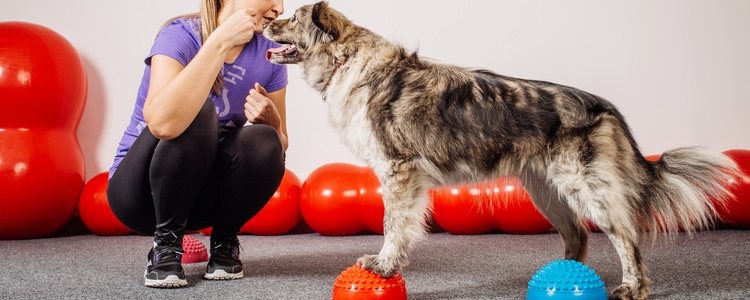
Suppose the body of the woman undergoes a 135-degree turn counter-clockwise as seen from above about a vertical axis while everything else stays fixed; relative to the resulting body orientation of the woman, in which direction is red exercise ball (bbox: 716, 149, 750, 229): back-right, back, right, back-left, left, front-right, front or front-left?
right

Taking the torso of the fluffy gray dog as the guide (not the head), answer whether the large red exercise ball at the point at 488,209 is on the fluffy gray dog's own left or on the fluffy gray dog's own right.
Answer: on the fluffy gray dog's own right

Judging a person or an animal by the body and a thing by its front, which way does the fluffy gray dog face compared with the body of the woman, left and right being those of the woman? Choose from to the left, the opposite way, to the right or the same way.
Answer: the opposite way

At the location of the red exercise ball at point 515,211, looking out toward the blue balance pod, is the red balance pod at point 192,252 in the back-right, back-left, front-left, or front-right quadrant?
front-right

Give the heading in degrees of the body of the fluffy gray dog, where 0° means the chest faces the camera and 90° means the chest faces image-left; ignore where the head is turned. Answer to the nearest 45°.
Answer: approximately 90°

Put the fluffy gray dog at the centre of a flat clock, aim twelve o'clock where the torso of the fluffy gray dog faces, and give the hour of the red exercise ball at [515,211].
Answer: The red exercise ball is roughly at 3 o'clock from the fluffy gray dog.

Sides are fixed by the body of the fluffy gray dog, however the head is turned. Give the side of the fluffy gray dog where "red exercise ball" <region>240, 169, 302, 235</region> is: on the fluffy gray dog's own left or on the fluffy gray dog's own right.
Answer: on the fluffy gray dog's own right

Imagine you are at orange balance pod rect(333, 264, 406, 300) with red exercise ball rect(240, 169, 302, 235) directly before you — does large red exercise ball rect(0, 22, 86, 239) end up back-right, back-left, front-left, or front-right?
front-left

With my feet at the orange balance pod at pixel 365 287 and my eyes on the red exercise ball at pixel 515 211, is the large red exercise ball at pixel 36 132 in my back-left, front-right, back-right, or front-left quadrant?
front-left

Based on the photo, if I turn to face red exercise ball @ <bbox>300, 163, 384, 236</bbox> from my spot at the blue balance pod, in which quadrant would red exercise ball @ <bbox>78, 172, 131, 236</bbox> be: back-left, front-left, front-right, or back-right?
front-left

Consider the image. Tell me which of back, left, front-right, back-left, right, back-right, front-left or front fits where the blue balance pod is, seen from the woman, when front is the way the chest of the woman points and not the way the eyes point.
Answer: front

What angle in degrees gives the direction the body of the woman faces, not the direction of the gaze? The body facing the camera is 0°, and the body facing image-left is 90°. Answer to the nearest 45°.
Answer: approximately 315°

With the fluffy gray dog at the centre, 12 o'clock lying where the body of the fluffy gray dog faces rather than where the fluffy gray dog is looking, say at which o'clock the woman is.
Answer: The woman is roughly at 12 o'clock from the fluffy gray dog.

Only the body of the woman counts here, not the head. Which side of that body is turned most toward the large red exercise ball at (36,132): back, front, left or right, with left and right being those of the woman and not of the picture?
back

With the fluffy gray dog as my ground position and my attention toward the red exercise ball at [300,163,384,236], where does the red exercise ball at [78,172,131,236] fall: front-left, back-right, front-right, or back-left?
front-left

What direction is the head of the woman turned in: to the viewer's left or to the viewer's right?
to the viewer's right
